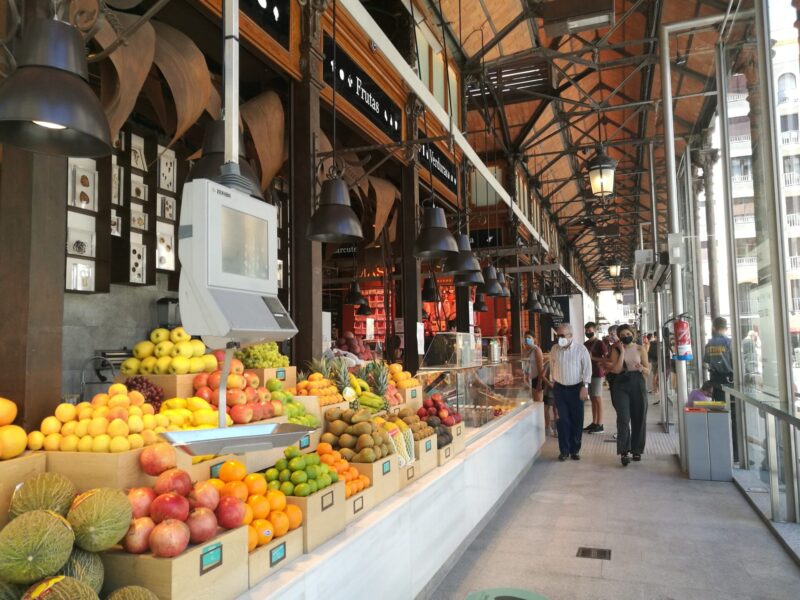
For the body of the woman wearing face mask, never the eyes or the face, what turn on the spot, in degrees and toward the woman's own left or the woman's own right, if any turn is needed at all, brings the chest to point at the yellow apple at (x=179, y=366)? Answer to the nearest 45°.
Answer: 0° — they already face it

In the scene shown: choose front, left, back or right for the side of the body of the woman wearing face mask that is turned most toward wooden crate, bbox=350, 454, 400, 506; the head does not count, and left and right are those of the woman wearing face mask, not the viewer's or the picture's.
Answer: front

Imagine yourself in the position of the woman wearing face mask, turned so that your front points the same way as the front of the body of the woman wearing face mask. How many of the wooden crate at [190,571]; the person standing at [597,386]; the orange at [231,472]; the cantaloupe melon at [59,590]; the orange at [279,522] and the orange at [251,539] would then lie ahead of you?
5

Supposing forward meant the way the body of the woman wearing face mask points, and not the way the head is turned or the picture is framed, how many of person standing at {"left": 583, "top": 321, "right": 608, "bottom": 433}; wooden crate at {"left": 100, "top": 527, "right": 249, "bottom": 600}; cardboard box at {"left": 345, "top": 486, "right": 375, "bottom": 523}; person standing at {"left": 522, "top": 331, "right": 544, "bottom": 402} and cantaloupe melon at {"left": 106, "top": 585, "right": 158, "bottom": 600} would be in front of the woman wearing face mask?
3

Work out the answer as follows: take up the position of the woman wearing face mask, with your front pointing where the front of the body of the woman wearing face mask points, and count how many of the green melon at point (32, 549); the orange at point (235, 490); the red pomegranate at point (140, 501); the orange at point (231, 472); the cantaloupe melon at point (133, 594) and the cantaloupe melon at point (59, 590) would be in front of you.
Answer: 6

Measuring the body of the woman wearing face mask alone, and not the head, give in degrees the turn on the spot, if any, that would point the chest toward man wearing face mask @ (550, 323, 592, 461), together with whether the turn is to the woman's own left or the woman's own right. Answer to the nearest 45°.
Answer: approximately 90° to the woman's own right

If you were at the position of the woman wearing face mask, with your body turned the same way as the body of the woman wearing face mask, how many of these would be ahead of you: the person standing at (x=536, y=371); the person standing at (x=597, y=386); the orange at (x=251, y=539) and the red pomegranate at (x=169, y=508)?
2

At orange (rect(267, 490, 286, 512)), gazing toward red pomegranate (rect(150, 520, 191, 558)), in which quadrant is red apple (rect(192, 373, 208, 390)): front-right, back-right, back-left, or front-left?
back-right

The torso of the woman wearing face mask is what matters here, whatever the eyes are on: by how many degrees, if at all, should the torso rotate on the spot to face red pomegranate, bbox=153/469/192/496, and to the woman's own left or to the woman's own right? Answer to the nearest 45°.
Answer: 0° — they already face it

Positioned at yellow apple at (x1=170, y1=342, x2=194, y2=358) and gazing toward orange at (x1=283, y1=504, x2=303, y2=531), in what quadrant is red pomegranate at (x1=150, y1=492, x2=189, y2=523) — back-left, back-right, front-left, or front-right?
front-right

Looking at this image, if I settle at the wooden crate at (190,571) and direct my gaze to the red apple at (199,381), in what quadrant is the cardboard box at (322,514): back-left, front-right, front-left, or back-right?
front-right

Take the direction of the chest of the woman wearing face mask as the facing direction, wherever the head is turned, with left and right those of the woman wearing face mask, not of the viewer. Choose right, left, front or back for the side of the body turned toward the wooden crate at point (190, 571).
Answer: front

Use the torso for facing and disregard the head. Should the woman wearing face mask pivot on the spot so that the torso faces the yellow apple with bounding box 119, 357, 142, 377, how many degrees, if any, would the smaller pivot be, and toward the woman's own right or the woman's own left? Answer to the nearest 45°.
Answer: approximately 45° to the woman's own right

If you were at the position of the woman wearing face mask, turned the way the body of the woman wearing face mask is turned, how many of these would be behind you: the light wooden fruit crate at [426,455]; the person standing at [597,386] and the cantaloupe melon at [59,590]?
1

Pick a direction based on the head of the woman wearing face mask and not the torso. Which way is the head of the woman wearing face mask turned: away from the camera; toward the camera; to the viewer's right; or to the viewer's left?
toward the camera

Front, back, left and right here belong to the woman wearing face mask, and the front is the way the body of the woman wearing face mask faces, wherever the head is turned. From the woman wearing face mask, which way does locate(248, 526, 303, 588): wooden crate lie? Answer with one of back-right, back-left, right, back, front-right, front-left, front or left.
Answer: front

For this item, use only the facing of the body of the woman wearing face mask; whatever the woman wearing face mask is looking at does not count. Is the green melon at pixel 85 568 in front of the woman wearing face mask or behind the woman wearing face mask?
in front

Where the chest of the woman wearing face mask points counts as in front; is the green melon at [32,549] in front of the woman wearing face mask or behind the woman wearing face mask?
in front

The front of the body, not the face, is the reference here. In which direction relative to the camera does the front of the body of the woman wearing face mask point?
toward the camera

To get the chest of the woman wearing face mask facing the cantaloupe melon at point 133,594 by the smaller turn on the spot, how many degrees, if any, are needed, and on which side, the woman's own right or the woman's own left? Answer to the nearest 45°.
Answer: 0° — they already face it
